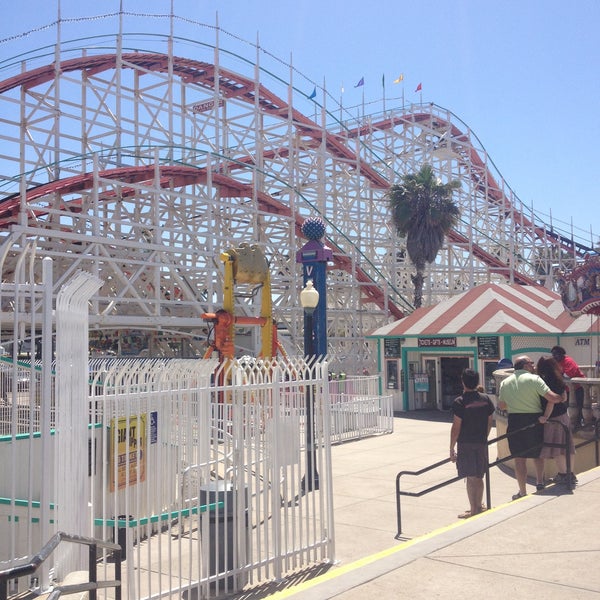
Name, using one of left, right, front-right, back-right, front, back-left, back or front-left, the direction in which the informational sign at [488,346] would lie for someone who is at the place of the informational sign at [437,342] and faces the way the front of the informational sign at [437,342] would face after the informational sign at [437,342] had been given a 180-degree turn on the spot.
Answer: back-right

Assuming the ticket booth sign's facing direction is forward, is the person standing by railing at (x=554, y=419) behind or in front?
in front

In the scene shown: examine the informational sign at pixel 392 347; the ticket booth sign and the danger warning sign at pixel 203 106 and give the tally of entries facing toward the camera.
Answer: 3

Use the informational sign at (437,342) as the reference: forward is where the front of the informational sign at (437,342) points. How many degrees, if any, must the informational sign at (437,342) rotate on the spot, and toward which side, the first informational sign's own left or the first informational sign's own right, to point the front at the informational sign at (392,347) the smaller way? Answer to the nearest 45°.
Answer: approximately 135° to the first informational sign's own right

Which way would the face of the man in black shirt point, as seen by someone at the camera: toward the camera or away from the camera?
away from the camera

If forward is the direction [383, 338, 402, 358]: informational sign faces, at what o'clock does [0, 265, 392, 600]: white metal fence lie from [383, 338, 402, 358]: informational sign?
The white metal fence is roughly at 12 o'clock from the informational sign.

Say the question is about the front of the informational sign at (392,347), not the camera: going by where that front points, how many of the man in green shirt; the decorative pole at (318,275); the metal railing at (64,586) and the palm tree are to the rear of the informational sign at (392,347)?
1

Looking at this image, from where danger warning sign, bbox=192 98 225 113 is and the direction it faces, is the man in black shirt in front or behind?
in front

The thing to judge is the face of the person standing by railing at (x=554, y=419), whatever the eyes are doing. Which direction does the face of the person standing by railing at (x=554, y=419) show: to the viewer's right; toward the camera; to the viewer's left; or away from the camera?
away from the camera

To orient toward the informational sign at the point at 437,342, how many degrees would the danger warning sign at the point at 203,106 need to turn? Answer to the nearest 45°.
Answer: approximately 45° to its left
